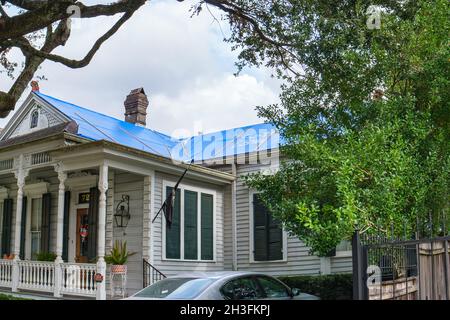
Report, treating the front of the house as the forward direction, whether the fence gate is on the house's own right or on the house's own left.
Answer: on the house's own left

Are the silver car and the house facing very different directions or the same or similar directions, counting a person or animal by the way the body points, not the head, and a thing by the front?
very different directions

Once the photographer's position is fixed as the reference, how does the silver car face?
facing away from the viewer and to the right of the viewer

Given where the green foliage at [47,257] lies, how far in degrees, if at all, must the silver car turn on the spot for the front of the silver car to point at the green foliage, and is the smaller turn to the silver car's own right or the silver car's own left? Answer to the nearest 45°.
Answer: approximately 90° to the silver car's own left

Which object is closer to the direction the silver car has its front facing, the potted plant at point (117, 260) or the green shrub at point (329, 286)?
the green shrub

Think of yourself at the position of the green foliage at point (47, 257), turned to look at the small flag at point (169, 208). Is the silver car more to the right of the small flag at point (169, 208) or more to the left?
right

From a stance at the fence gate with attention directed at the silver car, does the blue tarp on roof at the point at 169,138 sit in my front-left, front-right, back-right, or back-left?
front-right

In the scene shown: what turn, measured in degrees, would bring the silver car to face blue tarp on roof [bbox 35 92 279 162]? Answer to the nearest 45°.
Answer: approximately 45° to its left

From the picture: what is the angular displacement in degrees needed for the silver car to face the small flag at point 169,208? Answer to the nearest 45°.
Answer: approximately 45° to its left

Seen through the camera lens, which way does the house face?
facing the viewer and to the left of the viewer
